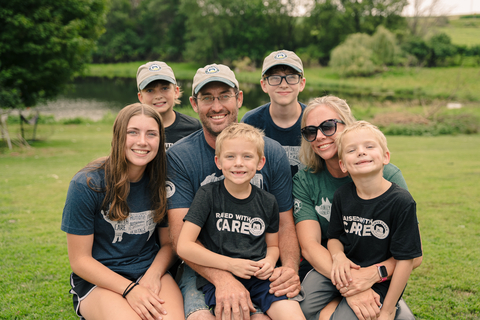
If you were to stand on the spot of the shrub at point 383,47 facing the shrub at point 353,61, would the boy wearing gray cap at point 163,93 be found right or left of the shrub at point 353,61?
left

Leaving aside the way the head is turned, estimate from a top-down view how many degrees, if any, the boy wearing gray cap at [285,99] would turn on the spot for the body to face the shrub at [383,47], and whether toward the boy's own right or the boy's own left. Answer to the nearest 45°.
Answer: approximately 180°

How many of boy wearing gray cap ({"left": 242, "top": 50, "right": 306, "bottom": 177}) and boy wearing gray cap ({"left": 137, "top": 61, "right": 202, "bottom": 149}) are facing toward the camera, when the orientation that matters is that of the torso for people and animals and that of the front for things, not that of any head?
2

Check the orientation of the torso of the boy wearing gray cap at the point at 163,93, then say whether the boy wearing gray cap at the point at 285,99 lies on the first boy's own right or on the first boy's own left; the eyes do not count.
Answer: on the first boy's own left

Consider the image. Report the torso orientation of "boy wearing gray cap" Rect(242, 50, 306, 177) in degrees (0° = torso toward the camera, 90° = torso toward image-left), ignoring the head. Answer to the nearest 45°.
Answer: approximately 0°

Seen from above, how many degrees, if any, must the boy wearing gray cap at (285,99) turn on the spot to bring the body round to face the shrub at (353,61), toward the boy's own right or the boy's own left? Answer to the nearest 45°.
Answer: approximately 180°

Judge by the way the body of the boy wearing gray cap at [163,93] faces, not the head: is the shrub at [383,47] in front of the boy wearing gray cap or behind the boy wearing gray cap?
behind

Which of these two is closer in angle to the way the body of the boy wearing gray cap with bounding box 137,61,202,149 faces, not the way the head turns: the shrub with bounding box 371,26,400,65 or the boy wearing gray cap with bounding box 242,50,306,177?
the boy wearing gray cap
